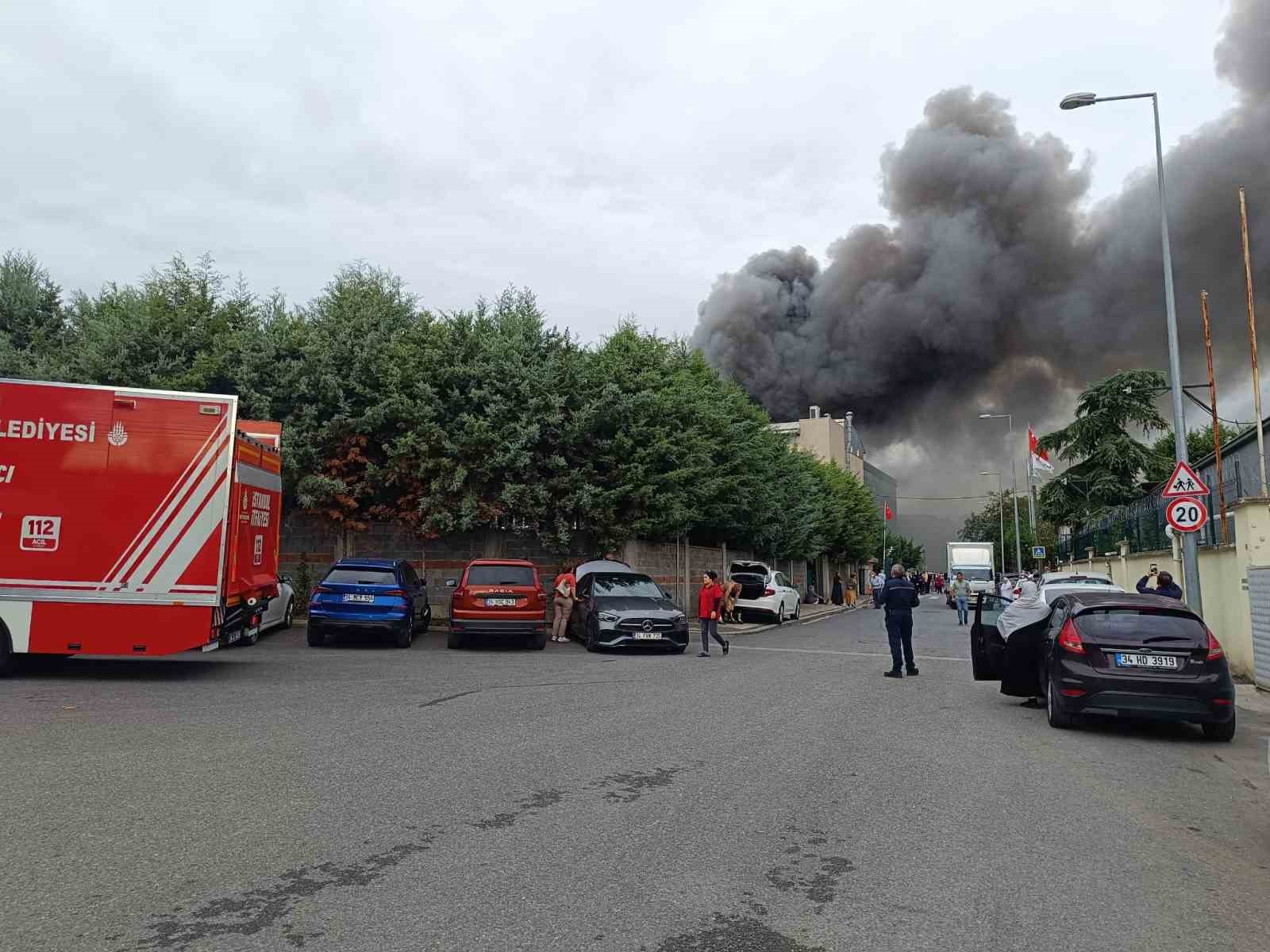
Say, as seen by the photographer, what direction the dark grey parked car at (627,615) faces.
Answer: facing the viewer and to the right of the viewer

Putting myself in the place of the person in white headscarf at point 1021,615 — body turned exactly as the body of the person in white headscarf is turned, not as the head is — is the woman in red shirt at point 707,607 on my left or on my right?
on my left

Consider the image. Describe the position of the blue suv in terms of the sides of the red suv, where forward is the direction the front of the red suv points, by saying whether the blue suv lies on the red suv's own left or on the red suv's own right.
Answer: on the red suv's own left

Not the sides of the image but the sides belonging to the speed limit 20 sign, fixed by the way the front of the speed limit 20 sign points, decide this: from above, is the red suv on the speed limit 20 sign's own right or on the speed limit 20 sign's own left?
on the speed limit 20 sign's own right

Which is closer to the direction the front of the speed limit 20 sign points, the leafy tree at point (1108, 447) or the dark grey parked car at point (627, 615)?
the dark grey parked car

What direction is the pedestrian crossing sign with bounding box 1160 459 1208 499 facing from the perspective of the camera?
toward the camera

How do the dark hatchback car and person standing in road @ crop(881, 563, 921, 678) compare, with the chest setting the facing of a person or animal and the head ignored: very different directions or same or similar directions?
same or similar directions

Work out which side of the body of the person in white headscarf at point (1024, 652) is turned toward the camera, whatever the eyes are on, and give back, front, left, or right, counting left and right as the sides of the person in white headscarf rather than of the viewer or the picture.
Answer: back

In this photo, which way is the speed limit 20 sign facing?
toward the camera

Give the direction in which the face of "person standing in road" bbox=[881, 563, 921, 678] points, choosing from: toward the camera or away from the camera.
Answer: away from the camera

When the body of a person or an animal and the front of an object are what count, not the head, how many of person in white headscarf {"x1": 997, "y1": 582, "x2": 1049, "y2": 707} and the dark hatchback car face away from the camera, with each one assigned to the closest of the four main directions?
2

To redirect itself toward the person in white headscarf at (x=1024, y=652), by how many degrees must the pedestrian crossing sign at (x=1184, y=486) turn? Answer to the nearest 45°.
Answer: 0° — it already faces them

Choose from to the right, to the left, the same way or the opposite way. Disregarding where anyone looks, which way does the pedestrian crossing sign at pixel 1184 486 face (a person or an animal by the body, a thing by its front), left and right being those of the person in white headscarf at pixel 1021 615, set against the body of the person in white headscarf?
the opposite way

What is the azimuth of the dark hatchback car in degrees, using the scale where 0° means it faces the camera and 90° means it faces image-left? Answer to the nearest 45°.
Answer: approximately 180°

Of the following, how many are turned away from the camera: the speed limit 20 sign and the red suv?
1

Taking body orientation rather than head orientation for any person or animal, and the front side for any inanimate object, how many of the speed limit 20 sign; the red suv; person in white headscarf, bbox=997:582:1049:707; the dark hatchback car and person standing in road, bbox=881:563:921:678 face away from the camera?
4

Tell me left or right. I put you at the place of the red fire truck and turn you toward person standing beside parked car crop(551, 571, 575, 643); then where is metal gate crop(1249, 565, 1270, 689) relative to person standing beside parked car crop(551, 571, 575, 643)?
right

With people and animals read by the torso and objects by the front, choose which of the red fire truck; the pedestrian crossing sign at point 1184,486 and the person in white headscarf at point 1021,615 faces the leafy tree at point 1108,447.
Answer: the person in white headscarf
